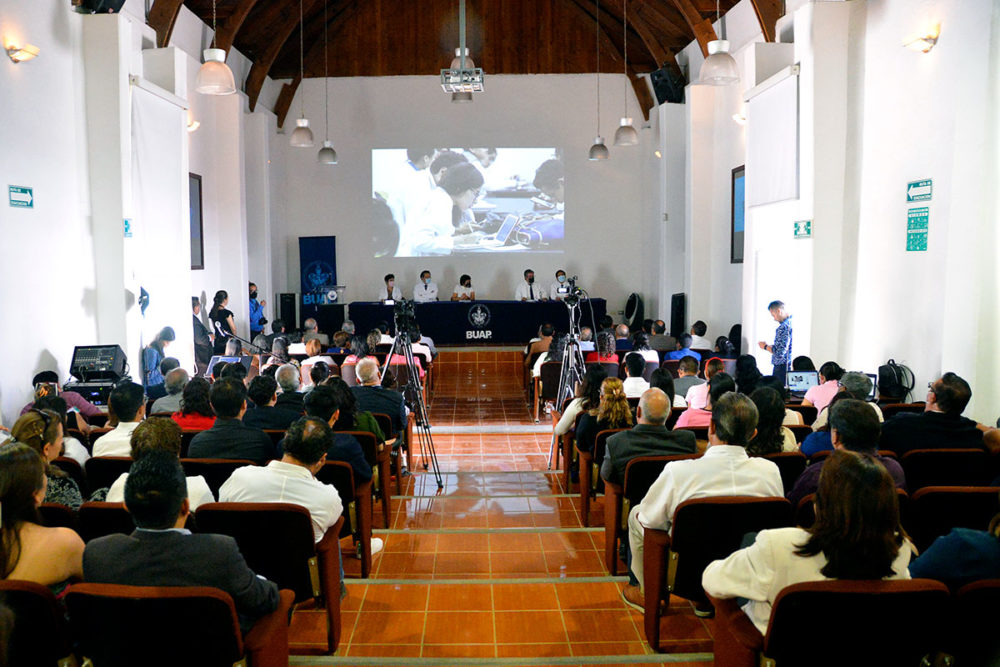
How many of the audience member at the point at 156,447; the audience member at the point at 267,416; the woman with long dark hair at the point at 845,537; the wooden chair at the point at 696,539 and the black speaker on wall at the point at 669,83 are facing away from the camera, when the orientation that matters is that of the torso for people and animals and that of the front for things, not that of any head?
4

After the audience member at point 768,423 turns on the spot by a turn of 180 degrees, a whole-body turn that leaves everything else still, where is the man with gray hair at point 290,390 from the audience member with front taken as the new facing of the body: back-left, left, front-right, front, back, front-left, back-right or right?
right

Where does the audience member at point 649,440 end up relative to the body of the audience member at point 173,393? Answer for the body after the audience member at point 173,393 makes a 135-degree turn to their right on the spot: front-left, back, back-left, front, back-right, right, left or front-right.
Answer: front-left

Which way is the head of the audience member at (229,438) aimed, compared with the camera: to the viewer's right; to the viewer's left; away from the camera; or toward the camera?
away from the camera

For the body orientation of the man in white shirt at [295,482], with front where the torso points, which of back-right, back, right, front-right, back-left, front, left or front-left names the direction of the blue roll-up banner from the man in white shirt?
front

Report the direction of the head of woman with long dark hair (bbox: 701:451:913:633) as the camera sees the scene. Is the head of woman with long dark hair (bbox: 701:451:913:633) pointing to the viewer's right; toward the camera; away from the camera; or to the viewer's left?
away from the camera

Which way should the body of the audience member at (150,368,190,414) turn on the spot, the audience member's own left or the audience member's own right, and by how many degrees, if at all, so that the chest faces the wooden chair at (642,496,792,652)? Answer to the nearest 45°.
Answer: approximately 90° to the audience member's own right

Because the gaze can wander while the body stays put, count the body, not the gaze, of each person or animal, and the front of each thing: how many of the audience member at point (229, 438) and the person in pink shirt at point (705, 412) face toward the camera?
0

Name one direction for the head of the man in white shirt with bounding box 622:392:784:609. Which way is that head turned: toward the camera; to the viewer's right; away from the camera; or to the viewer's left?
away from the camera

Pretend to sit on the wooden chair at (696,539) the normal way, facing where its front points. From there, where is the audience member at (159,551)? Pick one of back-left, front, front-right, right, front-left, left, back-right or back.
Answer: back-left

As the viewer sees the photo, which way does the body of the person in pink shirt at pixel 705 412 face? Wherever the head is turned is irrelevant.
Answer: away from the camera

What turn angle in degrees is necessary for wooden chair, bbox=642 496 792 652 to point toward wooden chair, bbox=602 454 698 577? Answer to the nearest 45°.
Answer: approximately 45° to its left

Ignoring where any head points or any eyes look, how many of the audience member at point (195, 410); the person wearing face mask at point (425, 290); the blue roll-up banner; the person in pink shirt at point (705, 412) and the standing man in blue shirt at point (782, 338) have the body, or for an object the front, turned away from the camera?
2

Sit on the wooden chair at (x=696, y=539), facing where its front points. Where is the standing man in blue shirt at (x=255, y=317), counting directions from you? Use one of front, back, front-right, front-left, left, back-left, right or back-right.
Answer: front-left

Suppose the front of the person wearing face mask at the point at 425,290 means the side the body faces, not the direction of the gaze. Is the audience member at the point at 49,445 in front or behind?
in front

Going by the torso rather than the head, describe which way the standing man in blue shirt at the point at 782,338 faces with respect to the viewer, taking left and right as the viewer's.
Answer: facing to the left of the viewer

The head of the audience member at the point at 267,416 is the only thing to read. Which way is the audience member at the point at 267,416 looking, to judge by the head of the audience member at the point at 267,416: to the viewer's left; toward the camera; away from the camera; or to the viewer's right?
away from the camera

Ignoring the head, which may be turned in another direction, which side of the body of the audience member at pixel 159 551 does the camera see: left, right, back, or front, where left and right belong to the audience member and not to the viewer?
back

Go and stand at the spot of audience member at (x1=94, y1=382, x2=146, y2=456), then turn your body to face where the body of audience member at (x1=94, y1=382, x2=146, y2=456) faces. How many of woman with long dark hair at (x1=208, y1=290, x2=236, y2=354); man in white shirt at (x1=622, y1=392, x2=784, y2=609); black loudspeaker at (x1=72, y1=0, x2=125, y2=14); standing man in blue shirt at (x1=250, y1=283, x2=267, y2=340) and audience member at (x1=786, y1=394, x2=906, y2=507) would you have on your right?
2

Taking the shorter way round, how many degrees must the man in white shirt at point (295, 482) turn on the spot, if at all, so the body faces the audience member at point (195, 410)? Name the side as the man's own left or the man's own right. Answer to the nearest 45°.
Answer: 0° — they already face them

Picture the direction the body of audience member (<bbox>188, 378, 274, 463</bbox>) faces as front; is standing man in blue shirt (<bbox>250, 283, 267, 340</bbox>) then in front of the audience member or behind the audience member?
in front

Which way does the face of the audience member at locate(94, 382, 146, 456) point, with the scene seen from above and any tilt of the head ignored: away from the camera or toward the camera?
away from the camera

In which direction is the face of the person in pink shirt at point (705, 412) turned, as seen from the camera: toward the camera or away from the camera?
away from the camera
